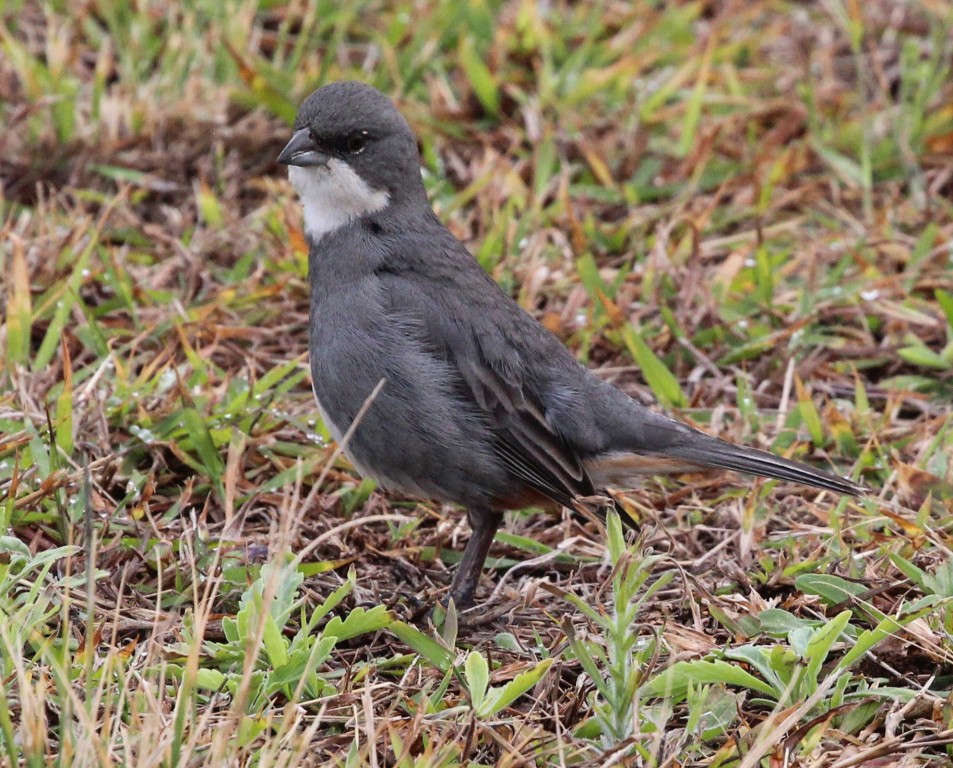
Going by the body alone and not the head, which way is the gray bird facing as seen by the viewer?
to the viewer's left
